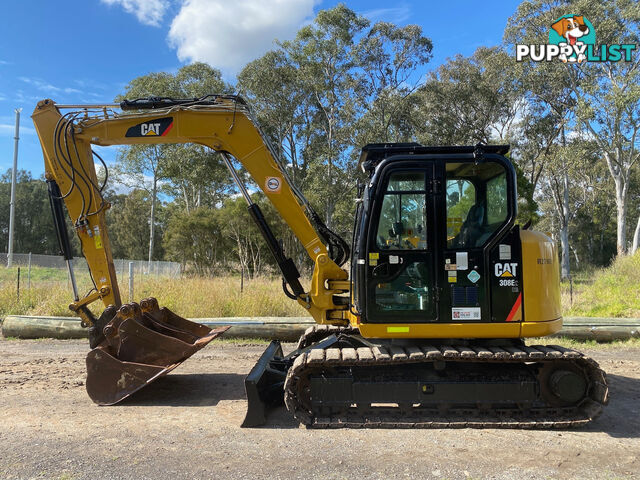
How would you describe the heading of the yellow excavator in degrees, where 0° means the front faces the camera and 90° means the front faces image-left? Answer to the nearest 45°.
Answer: approximately 90°

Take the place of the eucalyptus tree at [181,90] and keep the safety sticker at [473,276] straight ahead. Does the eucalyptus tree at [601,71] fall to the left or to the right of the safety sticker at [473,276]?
left

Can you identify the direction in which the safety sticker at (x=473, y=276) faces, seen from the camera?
facing the viewer

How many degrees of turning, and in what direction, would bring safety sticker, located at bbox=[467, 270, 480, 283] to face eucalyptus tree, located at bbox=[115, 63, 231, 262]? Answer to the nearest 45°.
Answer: approximately 135° to its right

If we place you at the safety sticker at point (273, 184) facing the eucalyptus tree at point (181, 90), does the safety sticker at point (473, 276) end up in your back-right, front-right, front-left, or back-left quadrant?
back-right

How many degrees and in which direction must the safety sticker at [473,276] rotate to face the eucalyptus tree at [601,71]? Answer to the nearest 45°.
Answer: approximately 180°

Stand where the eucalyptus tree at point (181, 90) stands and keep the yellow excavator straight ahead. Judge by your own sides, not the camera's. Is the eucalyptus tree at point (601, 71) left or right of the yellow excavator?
left

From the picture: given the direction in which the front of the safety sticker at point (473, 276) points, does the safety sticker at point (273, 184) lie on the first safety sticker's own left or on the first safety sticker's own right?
on the first safety sticker's own right
